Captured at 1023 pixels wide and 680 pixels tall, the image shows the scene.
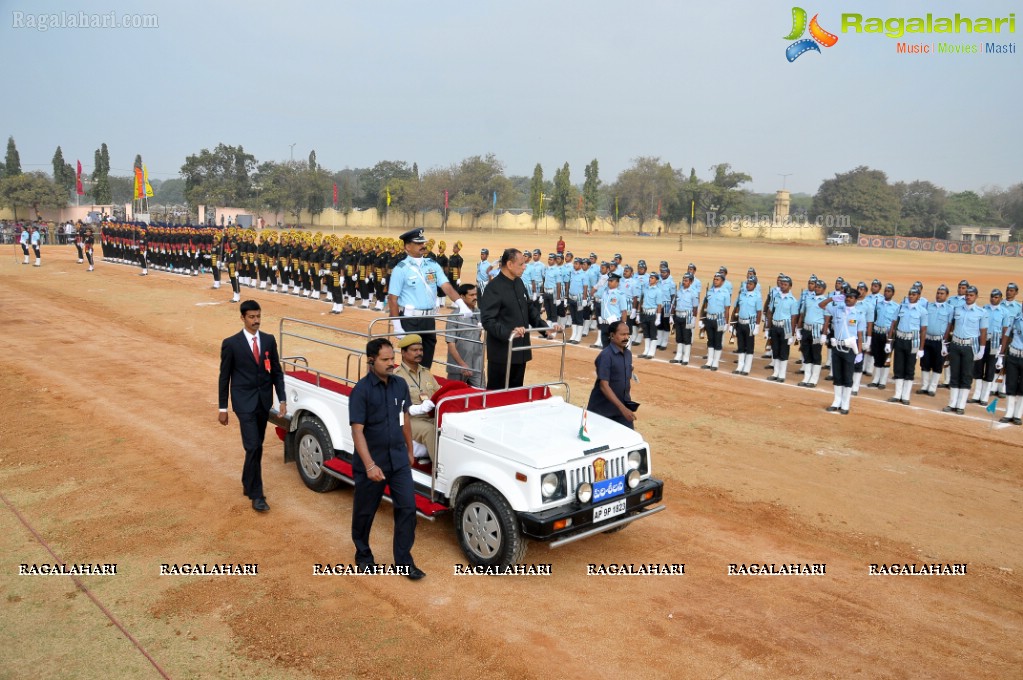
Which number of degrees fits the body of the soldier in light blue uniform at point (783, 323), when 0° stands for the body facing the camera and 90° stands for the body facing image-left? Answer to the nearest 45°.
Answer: approximately 45°

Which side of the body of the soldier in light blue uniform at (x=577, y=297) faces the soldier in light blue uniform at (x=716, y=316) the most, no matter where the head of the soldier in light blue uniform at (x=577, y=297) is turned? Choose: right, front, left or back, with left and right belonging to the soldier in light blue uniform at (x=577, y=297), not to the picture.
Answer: left

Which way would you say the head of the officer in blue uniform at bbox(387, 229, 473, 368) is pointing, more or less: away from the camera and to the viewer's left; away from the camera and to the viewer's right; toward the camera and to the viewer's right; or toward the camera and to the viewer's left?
toward the camera and to the viewer's right

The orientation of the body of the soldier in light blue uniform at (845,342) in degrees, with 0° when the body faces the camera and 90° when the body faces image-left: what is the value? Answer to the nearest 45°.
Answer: approximately 45°
